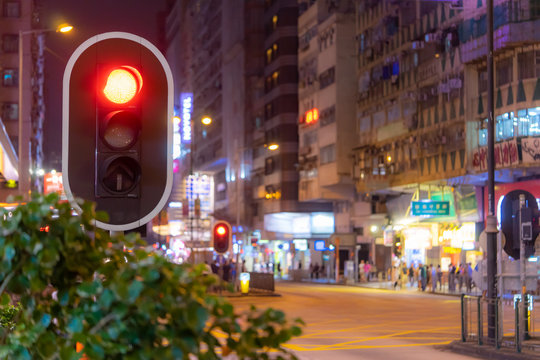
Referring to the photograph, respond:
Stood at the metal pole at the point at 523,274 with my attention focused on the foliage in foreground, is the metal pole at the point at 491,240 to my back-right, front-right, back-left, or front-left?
back-right

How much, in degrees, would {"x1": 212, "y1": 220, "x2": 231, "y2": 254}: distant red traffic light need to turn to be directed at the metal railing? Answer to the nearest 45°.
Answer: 0° — it already faces it

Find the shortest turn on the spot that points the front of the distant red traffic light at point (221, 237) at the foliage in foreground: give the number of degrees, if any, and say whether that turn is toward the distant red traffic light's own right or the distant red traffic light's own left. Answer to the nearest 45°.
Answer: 0° — it already faces it

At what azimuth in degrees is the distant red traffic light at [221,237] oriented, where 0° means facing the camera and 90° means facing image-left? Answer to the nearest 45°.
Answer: approximately 0°
